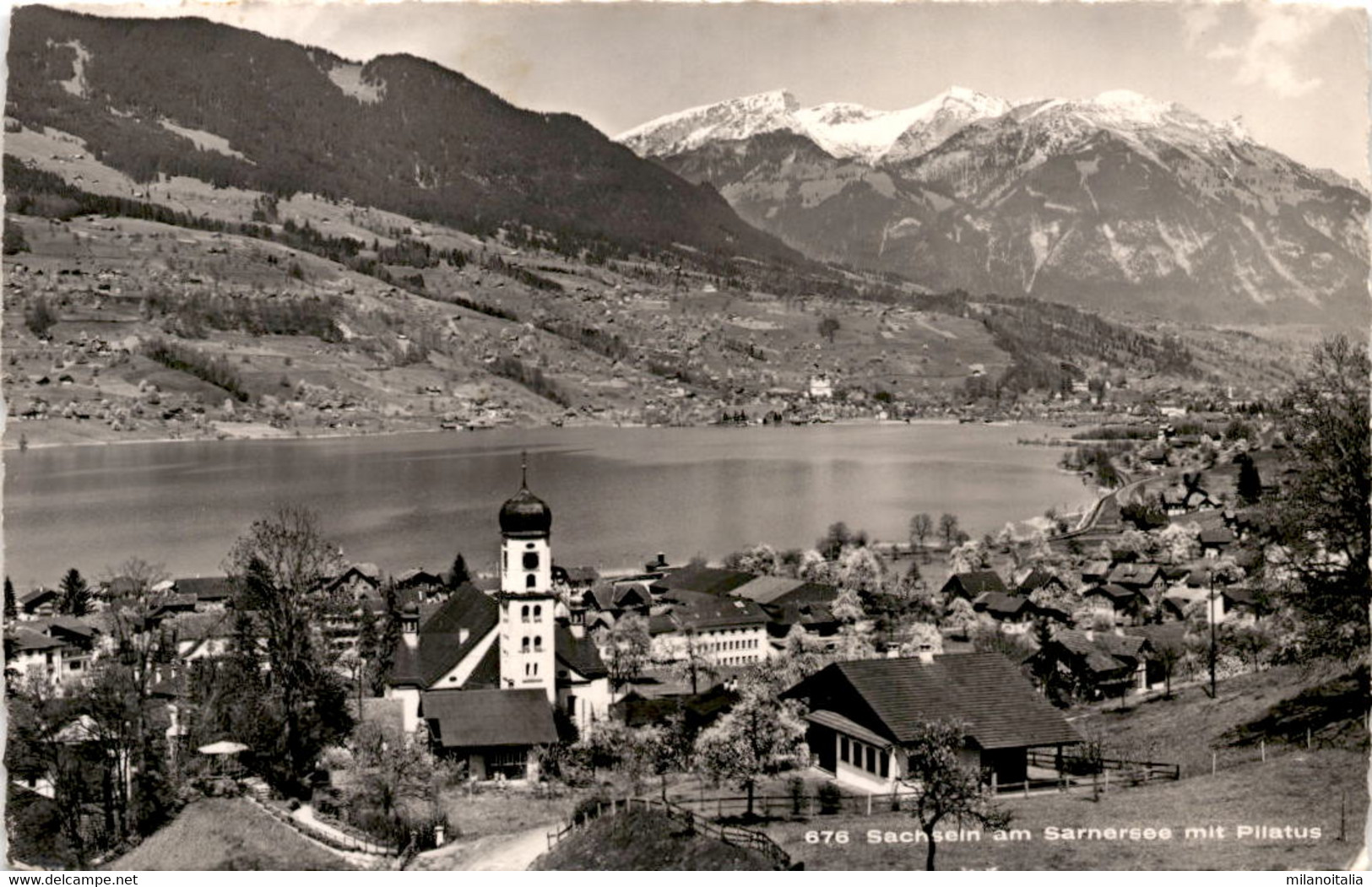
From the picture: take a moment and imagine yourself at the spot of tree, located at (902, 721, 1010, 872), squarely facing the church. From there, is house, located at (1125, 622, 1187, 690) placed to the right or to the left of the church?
right

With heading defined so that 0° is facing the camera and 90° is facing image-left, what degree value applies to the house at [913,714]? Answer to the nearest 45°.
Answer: approximately 45°

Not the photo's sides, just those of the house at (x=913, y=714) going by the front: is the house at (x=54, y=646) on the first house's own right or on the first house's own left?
on the first house's own right

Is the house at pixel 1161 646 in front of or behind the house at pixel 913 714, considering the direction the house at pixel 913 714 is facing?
behind

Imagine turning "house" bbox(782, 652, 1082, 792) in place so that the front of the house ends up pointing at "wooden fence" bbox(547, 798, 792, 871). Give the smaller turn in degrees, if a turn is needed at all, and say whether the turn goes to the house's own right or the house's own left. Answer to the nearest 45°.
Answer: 0° — it already faces it

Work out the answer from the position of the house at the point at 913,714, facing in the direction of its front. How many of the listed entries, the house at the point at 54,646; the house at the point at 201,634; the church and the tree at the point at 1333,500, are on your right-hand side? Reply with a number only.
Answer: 3

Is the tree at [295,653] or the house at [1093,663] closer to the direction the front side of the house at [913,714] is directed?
the tree

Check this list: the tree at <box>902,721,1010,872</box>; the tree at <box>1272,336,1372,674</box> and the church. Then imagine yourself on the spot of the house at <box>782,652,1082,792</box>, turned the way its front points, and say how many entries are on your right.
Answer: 1

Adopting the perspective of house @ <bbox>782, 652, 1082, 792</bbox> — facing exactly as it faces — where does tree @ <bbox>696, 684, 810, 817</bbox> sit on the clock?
The tree is roughly at 1 o'clock from the house.

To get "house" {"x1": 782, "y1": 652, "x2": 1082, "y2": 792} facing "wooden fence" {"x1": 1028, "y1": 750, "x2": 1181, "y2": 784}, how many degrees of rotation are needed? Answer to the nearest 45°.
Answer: approximately 135° to its left

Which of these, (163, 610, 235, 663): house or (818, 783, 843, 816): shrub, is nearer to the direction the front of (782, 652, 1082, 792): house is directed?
the shrub

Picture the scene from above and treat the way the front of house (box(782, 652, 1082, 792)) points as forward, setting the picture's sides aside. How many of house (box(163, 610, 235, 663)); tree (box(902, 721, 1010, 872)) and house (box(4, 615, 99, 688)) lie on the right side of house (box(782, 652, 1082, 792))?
2
